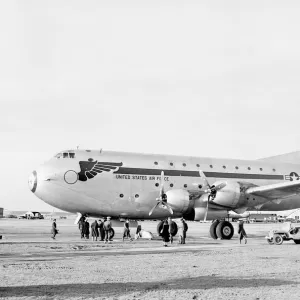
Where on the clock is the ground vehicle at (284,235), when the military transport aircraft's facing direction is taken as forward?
The ground vehicle is roughly at 8 o'clock from the military transport aircraft.

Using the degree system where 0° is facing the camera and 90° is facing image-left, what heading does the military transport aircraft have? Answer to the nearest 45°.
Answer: approximately 45°

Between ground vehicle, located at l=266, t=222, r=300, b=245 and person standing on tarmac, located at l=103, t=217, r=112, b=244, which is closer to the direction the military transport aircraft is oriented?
the person standing on tarmac
